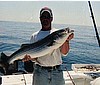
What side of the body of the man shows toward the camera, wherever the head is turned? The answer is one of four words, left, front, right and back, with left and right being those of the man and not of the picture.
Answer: front
